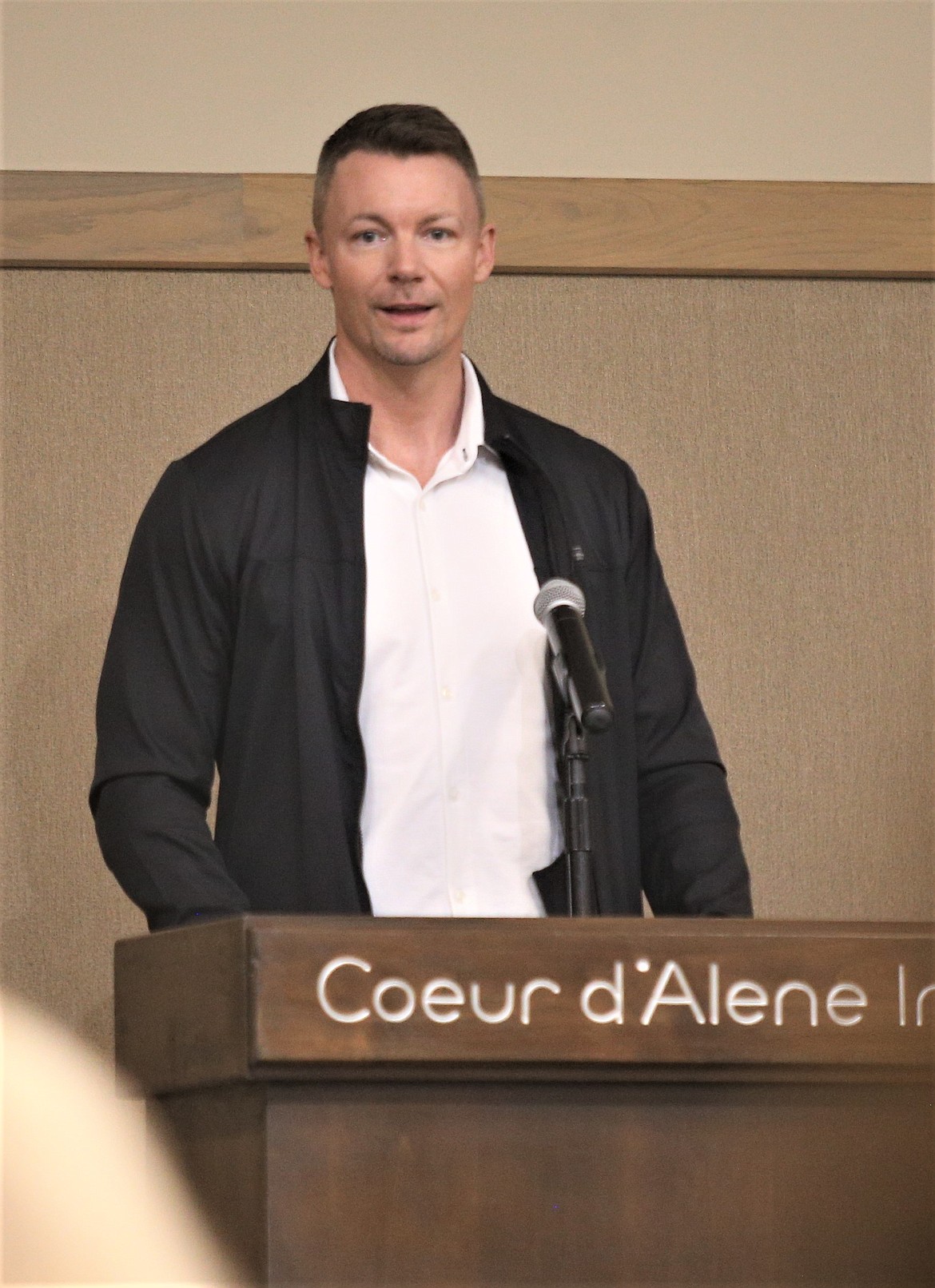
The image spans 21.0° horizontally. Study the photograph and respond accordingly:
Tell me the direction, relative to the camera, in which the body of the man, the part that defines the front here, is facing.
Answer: toward the camera

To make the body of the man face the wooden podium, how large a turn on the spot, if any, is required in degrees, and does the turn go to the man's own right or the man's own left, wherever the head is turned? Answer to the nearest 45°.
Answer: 0° — they already face it

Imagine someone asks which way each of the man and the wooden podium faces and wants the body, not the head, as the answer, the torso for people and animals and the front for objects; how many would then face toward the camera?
2

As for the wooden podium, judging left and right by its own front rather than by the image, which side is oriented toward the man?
back

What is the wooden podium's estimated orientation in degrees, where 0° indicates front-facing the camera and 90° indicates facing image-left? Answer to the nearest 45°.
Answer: approximately 0°
